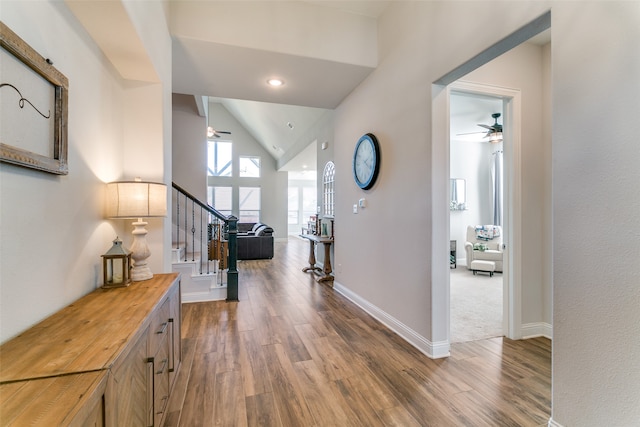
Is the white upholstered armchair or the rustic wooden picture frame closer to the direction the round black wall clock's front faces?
the rustic wooden picture frame

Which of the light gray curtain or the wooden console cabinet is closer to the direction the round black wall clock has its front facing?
the wooden console cabinet

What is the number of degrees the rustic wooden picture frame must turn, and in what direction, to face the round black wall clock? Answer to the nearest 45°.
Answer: approximately 45° to its left

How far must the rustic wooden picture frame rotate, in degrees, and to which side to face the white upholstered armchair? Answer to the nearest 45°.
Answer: approximately 45° to its left

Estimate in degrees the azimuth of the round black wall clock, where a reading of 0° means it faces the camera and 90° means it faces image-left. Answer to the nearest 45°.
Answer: approximately 45°

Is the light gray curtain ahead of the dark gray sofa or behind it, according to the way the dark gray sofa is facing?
behind

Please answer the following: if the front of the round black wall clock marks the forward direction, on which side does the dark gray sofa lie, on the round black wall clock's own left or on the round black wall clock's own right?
on the round black wall clock's own right

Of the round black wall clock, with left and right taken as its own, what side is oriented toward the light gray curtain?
back

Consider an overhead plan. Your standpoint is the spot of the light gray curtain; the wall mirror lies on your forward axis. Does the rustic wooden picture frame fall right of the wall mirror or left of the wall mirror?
left
